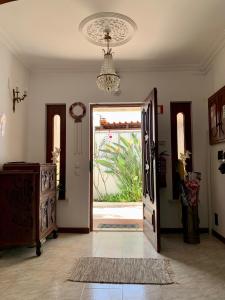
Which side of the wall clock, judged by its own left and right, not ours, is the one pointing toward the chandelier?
front

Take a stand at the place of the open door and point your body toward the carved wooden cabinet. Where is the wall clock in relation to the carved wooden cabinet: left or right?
right

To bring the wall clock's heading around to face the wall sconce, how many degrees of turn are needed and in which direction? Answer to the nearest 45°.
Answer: approximately 45° to its right

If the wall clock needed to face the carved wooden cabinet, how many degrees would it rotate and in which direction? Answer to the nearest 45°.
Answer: approximately 45° to its right

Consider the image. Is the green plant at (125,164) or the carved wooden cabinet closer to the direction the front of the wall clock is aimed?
the carved wooden cabinet

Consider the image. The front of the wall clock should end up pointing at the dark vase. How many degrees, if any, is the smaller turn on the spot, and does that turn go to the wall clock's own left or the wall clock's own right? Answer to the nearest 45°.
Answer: approximately 45° to the wall clock's own left

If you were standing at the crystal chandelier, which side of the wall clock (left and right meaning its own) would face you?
front

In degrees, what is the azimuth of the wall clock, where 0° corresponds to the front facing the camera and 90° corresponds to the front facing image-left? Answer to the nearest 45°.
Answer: approximately 0°

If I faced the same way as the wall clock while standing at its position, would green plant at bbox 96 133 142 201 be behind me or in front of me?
behind

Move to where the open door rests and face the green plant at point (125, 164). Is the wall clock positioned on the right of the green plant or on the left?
left
